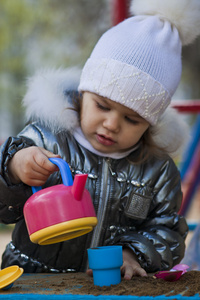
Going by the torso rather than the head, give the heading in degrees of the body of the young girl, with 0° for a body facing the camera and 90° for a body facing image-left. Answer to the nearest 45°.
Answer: approximately 0°
